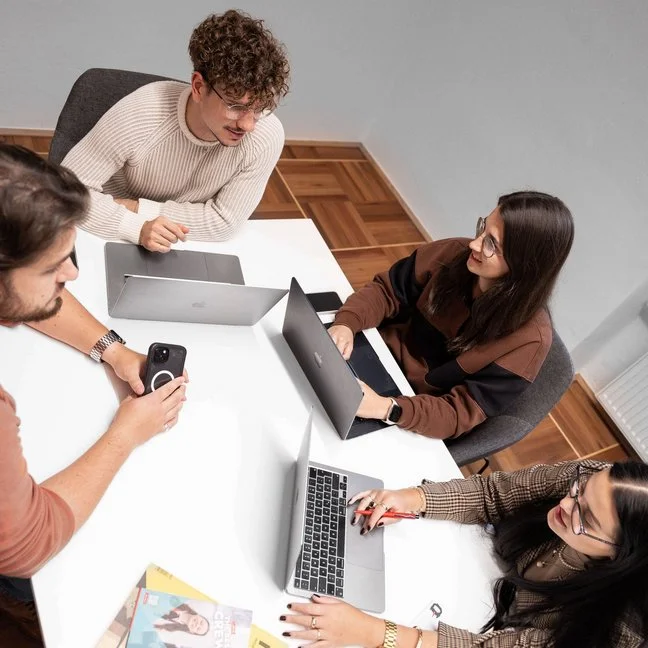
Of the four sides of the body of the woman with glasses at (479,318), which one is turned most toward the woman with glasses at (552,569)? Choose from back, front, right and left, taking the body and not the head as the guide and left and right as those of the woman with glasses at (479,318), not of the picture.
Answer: left

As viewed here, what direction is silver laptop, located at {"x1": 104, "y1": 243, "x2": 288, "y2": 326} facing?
away from the camera

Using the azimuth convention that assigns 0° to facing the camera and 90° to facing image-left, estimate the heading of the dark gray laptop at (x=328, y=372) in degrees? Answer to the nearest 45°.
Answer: approximately 225°

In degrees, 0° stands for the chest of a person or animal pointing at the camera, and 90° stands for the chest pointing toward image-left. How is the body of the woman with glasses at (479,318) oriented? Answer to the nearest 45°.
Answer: approximately 45°

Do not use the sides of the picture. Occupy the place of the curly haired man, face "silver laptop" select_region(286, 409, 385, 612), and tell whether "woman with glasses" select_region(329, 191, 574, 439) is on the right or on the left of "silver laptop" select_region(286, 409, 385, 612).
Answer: left

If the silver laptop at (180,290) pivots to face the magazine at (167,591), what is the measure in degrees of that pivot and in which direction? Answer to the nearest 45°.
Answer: approximately 180°

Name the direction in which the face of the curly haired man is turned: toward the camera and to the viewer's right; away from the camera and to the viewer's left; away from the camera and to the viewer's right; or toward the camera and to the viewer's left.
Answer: toward the camera and to the viewer's right

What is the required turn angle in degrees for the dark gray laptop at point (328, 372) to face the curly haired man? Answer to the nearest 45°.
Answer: approximately 90° to its left

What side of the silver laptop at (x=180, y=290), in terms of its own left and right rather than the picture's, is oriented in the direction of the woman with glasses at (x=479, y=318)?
right

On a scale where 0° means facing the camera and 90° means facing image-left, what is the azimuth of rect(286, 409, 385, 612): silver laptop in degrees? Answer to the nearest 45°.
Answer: approximately 270°
